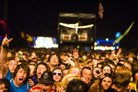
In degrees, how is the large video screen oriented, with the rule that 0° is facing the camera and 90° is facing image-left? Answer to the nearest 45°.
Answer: approximately 0°
